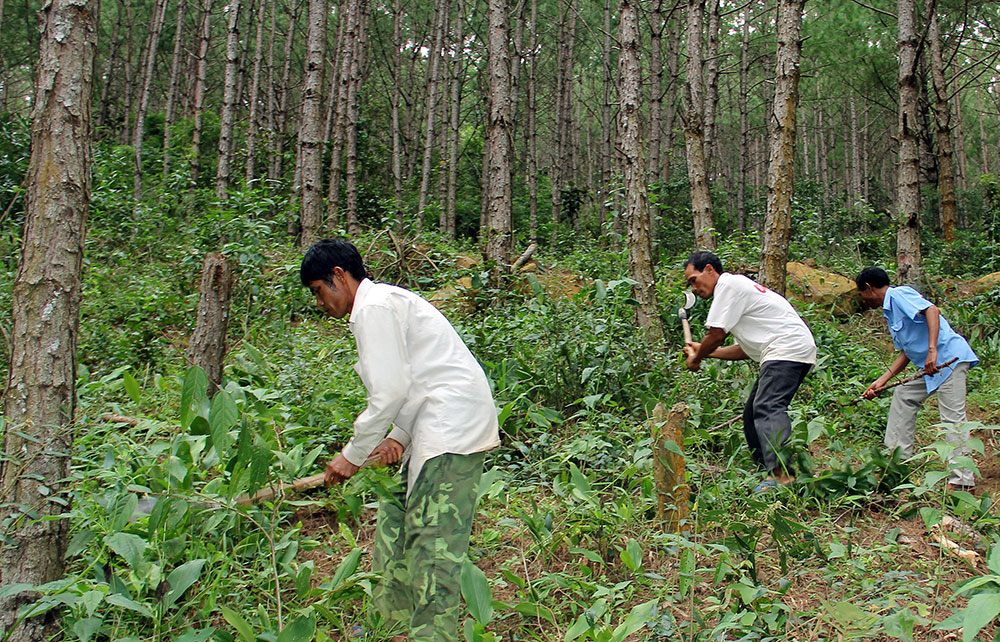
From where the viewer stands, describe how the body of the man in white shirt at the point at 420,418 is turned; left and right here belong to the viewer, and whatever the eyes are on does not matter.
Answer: facing to the left of the viewer

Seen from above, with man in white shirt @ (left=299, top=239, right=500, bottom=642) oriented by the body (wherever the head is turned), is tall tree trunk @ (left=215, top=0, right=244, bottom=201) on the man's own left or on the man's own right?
on the man's own right

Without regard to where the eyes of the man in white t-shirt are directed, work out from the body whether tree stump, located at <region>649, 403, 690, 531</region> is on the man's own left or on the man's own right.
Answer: on the man's own left

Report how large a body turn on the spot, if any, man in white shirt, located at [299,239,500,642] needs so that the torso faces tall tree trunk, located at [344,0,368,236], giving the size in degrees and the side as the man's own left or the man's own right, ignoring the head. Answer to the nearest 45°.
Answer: approximately 90° to the man's own right

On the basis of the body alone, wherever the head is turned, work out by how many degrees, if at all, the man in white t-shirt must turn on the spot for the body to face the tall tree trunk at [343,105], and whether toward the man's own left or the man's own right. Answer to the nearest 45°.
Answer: approximately 45° to the man's own right

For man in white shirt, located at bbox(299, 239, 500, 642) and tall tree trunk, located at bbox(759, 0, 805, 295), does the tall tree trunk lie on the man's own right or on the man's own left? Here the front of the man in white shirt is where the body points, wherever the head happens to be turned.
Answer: on the man's own right

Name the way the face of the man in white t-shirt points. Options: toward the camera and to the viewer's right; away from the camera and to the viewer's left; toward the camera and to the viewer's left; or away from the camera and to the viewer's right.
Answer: toward the camera and to the viewer's left

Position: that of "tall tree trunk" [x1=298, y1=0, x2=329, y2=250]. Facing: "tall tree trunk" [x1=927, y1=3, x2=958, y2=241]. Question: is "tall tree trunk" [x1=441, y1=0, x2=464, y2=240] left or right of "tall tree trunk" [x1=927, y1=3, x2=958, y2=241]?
left

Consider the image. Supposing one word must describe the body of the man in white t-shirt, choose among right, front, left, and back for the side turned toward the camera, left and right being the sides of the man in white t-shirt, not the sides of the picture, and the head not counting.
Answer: left

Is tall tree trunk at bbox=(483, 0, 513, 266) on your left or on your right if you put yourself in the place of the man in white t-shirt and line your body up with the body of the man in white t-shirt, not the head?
on your right

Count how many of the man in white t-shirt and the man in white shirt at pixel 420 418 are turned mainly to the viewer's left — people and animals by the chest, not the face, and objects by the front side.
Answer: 2
